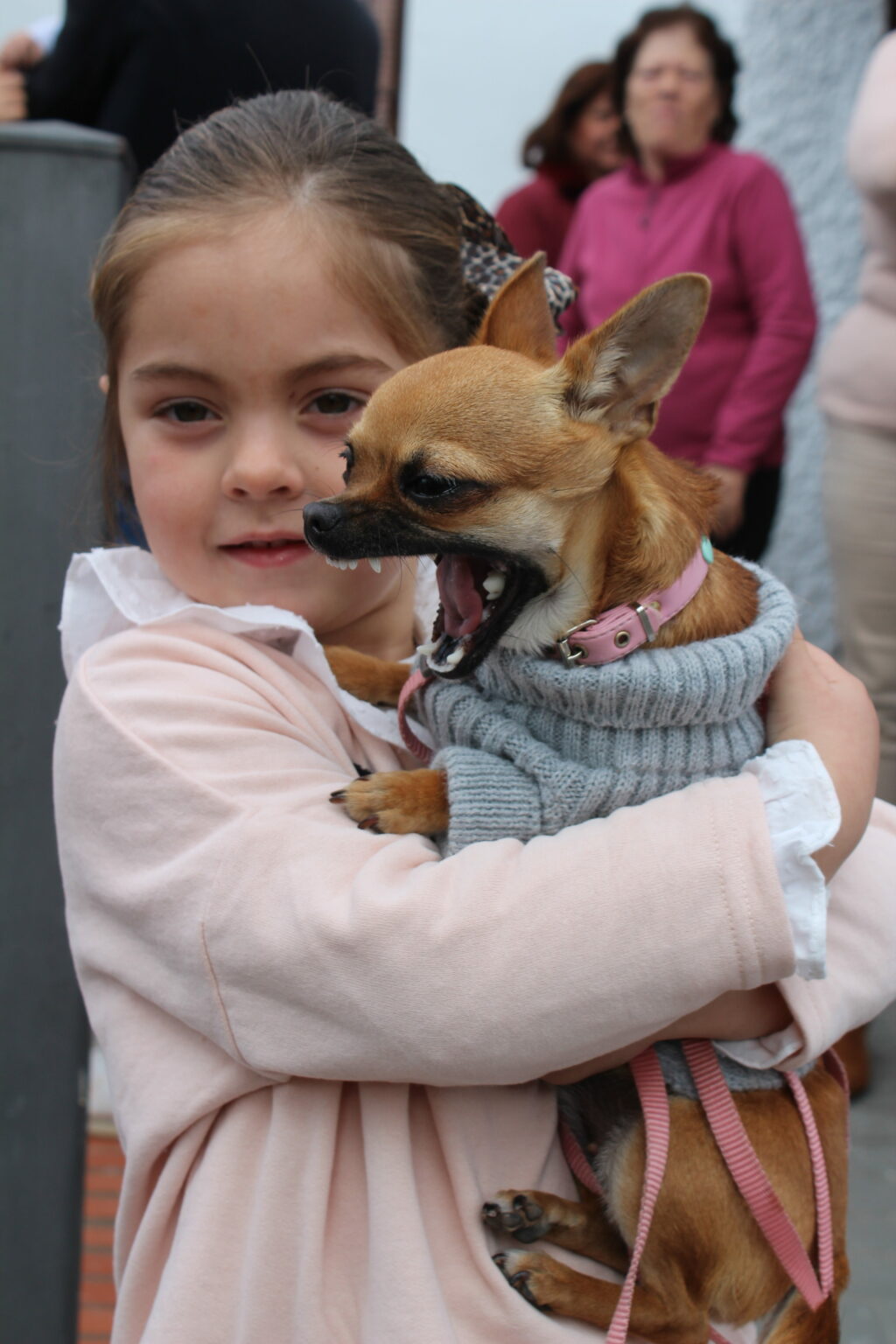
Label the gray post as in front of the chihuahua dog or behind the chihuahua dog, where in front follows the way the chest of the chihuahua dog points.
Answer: in front

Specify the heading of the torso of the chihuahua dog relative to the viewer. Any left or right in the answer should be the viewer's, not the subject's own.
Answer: facing to the left of the viewer

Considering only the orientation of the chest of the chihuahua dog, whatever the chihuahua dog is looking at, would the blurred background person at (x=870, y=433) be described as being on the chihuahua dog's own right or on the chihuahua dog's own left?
on the chihuahua dog's own right

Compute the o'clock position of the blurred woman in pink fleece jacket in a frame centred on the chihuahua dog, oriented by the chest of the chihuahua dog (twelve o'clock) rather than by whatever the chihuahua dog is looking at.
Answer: The blurred woman in pink fleece jacket is roughly at 3 o'clock from the chihuahua dog.

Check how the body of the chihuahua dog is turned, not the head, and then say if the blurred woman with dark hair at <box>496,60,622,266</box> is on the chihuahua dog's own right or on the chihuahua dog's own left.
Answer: on the chihuahua dog's own right

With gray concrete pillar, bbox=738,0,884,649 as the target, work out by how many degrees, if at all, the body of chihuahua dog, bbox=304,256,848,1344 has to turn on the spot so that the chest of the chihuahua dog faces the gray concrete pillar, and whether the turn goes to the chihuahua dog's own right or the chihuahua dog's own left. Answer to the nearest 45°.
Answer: approximately 90° to the chihuahua dog's own right

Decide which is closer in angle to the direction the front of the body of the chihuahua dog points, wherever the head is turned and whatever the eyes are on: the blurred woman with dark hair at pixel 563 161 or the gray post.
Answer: the gray post
